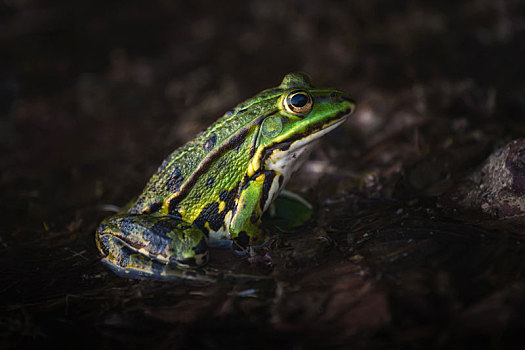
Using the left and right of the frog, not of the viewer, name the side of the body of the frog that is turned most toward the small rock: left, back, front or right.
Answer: front

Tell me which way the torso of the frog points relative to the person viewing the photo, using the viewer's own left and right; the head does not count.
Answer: facing to the right of the viewer
